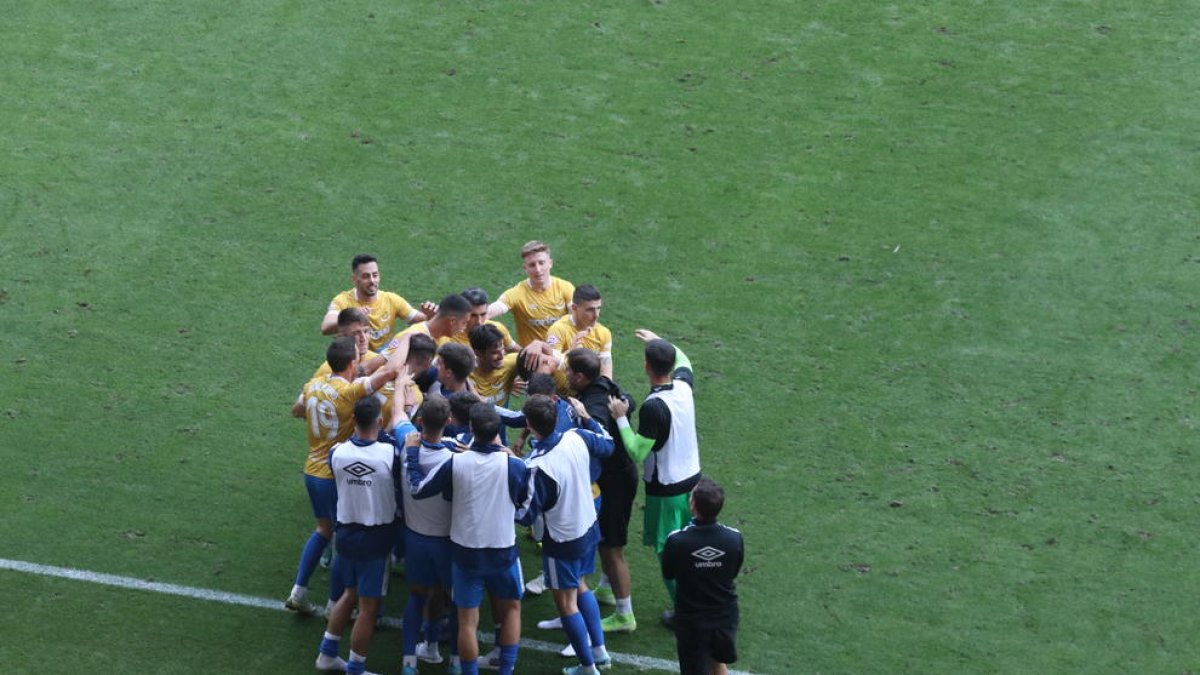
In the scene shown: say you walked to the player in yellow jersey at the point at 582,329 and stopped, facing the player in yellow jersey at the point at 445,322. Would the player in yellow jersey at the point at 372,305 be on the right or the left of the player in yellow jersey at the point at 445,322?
right

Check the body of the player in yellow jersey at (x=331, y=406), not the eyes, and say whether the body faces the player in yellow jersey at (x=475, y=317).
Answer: yes

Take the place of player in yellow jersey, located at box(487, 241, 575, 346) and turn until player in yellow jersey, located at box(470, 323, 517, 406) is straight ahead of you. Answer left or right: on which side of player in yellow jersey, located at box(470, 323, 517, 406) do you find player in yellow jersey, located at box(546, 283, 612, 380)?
left

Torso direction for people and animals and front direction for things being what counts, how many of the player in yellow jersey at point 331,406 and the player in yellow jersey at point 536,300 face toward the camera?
1

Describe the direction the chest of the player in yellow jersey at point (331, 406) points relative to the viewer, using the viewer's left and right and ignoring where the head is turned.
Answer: facing away from the viewer and to the right of the viewer

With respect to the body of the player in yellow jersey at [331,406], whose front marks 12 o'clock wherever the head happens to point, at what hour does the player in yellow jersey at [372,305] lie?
the player in yellow jersey at [372,305] is roughly at 11 o'clock from the player in yellow jersey at [331,406].

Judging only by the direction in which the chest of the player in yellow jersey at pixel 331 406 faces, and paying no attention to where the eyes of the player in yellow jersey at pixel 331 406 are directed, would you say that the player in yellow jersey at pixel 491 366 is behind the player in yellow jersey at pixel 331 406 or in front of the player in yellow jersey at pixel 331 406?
in front

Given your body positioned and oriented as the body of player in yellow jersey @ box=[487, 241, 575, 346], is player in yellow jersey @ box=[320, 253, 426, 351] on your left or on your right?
on your right

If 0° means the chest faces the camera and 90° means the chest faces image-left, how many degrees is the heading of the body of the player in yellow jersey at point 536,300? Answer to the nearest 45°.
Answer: approximately 0°

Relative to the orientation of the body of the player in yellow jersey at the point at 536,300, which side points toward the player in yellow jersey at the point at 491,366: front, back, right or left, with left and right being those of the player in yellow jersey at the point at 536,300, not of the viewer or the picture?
front
